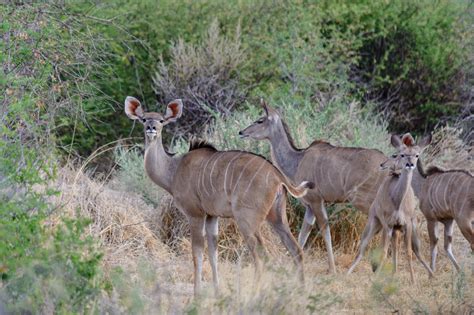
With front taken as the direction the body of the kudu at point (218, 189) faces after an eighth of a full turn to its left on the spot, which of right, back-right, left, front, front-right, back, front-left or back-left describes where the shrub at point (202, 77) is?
back-right

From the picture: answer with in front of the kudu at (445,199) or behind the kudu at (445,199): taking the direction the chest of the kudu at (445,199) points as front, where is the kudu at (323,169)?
in front

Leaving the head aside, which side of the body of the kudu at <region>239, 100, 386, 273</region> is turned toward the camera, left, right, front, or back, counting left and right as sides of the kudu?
left

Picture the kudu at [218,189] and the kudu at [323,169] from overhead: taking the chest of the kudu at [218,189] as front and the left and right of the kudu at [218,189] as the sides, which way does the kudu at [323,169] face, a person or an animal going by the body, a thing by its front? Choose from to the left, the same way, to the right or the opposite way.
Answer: the same way

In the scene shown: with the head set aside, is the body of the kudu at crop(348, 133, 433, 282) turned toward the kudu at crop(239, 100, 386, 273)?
no

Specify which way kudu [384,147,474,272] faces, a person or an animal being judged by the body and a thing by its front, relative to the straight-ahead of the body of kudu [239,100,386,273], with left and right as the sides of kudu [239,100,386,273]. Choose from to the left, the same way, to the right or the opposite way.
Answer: the same way

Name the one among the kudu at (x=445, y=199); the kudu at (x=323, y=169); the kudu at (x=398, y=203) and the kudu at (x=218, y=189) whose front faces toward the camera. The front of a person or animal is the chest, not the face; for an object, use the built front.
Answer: the kudu at (x=398, y=203)

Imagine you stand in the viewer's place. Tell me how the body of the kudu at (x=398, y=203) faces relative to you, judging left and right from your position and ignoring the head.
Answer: facing the viewer

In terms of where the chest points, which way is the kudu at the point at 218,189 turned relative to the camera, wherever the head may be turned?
to the viewer's left

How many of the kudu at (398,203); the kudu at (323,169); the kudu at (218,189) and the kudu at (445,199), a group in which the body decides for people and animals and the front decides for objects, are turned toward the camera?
1

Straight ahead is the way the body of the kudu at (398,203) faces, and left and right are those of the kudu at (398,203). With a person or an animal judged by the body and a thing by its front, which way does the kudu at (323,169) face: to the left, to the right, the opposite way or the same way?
to the right

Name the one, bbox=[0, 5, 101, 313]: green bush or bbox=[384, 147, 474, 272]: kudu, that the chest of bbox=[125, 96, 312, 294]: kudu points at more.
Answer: the green bush

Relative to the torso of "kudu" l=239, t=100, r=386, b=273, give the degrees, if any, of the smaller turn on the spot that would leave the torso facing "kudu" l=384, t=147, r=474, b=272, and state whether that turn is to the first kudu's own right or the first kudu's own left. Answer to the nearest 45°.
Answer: approximately 180°

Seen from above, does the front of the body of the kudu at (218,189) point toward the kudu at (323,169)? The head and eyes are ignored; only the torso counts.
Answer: no

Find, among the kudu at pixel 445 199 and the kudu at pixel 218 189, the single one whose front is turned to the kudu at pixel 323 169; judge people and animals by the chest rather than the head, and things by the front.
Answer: the kudu at pixel 445 199

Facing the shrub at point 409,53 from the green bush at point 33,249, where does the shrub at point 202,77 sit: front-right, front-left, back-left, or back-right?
front-left
